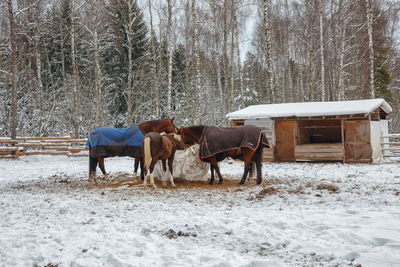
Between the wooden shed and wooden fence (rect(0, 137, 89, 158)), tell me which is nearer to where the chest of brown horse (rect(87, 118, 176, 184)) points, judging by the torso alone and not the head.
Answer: the wooden shed

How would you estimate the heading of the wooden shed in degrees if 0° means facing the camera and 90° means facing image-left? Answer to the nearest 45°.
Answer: approximately 0°

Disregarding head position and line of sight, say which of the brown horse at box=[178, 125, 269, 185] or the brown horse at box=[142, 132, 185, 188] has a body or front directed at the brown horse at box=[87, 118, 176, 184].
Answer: the brown horse at box=[178, 125, 269, 185]

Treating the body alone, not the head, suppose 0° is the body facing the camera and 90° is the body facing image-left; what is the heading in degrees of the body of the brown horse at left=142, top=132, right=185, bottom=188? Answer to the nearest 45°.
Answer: approximately 225°

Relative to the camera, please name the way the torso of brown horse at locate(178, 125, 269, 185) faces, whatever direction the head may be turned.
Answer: to the viewer's left

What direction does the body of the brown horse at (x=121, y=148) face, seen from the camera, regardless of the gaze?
to the viewer's right

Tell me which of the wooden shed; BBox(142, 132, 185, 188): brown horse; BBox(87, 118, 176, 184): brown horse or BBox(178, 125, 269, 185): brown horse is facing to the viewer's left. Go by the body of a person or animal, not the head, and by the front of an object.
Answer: BBox(178, 125, 269, 185): brown horse
